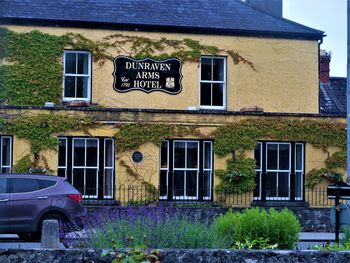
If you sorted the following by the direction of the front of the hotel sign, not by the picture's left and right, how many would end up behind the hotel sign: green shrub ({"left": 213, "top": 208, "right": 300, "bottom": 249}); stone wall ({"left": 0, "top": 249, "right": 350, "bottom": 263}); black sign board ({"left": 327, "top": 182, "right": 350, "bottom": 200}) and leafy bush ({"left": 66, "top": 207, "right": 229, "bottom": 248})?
0

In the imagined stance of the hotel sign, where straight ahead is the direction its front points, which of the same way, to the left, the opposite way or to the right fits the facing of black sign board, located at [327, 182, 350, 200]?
the same way

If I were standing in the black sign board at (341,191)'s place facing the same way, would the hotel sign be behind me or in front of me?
behind

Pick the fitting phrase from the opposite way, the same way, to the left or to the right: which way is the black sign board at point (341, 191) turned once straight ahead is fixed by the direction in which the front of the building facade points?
the same way

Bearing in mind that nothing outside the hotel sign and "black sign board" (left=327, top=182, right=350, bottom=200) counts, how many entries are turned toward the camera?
2

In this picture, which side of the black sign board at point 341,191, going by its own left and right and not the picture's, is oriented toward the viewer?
front

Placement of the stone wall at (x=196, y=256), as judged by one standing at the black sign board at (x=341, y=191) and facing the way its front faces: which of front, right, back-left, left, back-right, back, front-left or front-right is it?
front

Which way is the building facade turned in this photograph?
toward the camera

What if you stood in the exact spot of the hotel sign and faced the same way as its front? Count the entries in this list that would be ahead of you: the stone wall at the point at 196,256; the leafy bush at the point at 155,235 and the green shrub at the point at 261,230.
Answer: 3

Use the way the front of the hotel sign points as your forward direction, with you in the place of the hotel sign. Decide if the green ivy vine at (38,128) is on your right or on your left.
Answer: on your right

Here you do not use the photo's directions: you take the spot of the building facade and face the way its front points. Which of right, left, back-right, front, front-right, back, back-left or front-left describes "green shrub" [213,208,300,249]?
front

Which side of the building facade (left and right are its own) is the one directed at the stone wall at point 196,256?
front

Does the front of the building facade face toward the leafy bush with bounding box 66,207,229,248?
yes

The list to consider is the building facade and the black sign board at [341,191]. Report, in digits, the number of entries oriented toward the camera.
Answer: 2

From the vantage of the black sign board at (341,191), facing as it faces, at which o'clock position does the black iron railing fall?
The black iron railing is roughly at 5 o'clock from the black sign board.
